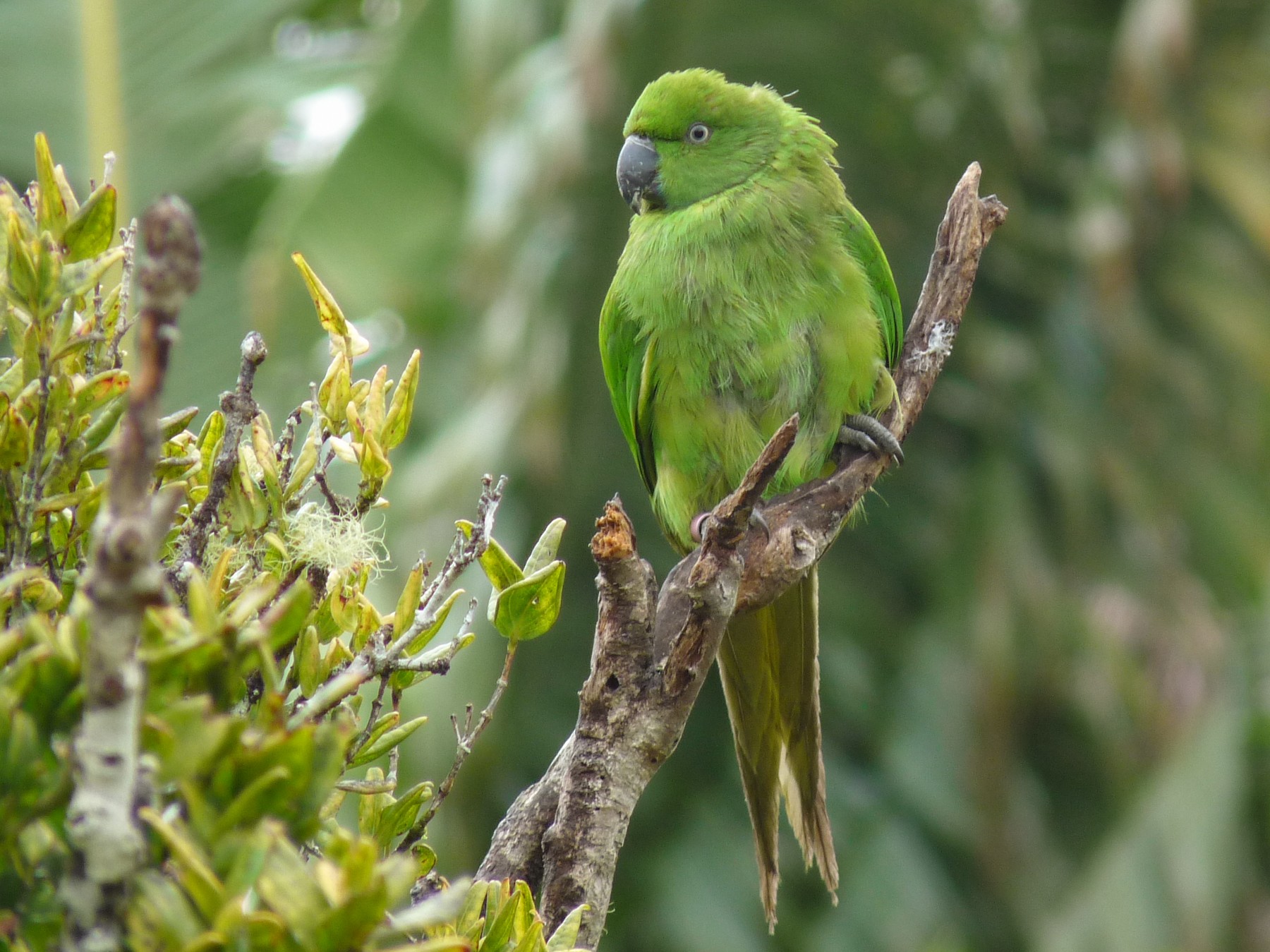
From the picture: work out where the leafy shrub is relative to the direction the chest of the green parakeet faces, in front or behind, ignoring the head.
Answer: in front

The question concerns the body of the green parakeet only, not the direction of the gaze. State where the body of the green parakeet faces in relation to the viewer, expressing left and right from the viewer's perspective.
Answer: facing the viewer
